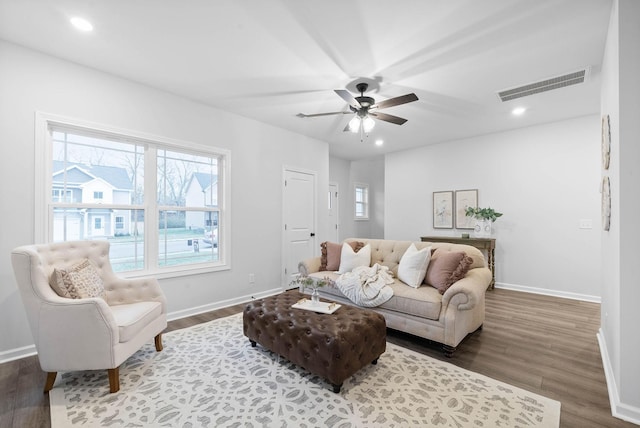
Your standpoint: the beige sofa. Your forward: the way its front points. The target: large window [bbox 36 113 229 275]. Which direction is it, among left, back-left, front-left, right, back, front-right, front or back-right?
front-right

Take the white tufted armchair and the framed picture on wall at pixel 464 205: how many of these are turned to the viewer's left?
0

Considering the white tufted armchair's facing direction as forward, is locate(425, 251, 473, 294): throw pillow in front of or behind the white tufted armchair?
in front

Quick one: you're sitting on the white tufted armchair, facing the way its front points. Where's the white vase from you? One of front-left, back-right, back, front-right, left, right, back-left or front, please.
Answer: front-left

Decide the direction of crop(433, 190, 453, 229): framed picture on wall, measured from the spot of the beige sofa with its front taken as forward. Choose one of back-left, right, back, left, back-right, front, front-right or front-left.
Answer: back-right

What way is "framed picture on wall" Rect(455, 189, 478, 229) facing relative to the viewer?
toward the camera

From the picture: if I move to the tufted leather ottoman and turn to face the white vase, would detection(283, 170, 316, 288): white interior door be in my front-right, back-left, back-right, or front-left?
front-left

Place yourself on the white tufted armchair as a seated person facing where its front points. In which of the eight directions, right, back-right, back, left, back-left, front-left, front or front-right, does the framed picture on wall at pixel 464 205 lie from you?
front-left

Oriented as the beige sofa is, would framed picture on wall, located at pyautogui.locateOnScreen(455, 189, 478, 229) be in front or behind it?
behind

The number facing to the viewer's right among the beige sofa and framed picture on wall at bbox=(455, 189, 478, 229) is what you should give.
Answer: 0

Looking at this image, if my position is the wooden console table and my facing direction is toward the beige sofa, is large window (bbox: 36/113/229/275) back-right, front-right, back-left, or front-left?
front-right

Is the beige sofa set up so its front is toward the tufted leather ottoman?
yes

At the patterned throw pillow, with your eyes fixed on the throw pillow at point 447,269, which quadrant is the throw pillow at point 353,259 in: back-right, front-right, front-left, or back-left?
front-left

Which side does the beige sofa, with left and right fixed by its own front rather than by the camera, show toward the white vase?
back

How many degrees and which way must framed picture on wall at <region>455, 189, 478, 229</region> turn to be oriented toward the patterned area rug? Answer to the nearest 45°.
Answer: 0° — it already faces it

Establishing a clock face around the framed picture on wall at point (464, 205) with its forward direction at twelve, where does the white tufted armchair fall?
The white tufted armchair is roughly at 1 o'clock from the framed picture on wall.

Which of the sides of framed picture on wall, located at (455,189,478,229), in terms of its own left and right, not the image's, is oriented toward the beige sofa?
front
